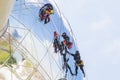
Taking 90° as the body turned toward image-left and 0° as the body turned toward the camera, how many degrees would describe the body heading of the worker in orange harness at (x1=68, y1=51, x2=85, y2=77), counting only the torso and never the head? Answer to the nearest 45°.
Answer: approximately 135°
